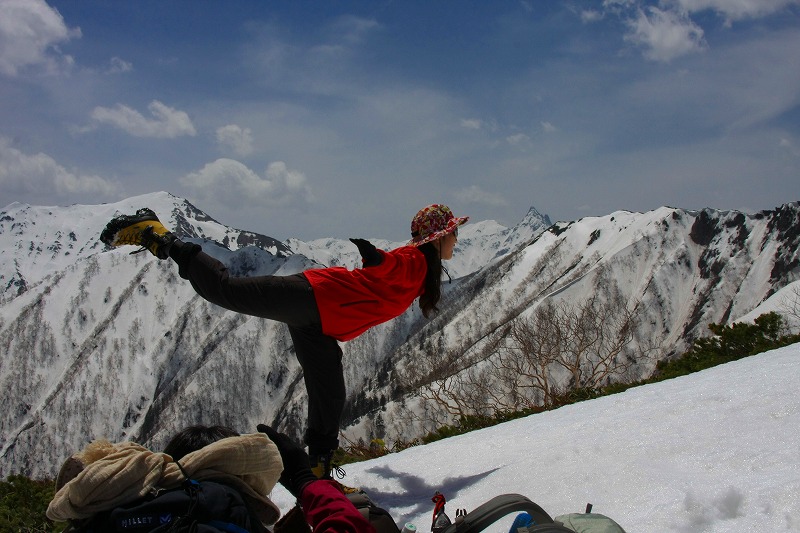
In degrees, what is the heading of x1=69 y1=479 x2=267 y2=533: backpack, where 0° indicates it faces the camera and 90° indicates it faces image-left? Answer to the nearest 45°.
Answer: approximately 0°

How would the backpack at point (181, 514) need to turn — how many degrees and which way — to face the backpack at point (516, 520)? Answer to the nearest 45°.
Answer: approximately 90° to its left
